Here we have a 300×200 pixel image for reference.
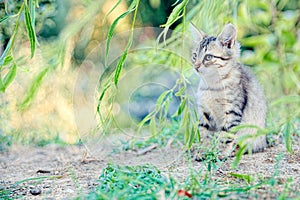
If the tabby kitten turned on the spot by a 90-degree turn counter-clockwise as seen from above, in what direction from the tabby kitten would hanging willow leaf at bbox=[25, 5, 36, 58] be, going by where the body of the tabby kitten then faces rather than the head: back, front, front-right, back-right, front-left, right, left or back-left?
right

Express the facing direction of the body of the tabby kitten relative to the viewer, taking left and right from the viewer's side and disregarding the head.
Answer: facing the viewer and to the left of the viewer
